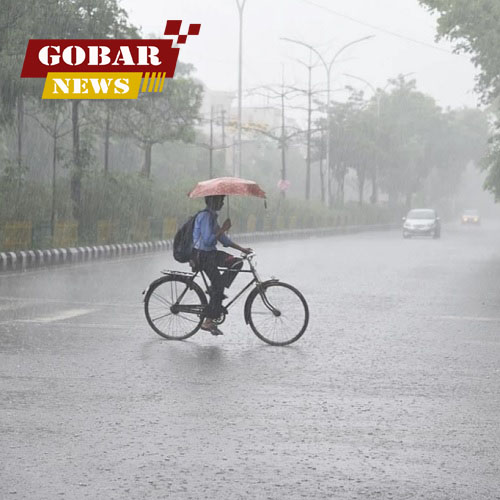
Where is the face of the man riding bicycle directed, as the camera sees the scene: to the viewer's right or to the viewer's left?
to the viewer's right

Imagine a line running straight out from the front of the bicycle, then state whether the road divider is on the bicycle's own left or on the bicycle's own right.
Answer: on the bicycle's own left

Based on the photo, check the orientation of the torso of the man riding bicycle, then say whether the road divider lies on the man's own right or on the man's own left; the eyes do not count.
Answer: on the man's own left

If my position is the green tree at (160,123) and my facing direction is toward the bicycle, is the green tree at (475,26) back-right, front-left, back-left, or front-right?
front-left

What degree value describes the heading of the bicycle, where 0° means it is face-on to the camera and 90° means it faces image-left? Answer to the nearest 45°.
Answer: approximately 270°

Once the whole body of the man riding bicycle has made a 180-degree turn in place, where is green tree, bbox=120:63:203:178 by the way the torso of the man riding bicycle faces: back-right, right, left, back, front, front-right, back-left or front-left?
right

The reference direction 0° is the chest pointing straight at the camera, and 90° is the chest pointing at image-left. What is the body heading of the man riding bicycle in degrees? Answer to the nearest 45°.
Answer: approximately 270°

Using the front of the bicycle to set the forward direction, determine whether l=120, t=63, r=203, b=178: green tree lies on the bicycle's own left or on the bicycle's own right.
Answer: on the bicycle's own left
